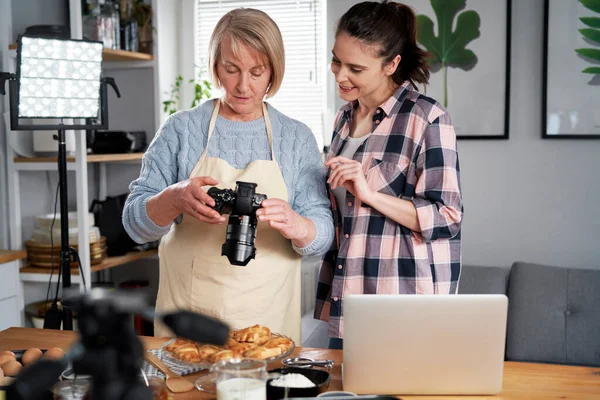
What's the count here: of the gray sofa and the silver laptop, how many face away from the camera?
1

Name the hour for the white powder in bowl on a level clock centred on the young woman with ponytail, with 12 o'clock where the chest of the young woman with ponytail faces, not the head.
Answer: The white powder in bowl is roughly at 11 o'clock from the young woman with ponytail.

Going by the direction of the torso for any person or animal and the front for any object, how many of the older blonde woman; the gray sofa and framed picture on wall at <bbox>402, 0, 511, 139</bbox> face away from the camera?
0

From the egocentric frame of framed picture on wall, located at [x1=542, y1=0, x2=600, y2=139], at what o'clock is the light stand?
The light stand is roughly at 2 o'clock from the framed picture on wall.

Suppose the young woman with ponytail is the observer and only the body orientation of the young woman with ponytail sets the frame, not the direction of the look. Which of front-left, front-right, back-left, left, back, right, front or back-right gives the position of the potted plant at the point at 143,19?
right

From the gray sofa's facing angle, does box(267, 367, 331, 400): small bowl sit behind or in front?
in front

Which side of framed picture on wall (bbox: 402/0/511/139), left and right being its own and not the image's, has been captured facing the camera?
front

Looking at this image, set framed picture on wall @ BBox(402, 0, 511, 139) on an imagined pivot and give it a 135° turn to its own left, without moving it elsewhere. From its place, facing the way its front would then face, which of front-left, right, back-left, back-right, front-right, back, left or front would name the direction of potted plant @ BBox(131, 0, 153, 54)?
back-left

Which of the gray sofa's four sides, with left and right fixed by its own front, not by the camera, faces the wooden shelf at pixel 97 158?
right

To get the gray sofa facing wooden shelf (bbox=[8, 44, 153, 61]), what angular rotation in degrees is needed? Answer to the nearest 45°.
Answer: approximately 90° to its right

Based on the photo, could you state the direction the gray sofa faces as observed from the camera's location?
facing the viewer

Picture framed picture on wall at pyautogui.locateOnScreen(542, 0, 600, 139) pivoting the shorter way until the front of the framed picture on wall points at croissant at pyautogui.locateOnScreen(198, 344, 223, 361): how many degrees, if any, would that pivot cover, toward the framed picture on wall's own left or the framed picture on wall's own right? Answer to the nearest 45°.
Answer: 0° — it already faces it

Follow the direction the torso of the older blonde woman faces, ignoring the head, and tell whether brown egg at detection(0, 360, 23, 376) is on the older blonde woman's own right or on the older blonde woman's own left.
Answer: on the older blonde woman's own right

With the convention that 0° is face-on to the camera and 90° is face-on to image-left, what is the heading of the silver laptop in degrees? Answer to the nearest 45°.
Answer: approximately 180°

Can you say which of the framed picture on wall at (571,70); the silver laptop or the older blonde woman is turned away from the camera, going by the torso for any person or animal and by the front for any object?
the silver laptop

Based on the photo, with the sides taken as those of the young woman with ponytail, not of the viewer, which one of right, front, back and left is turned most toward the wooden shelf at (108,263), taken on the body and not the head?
right

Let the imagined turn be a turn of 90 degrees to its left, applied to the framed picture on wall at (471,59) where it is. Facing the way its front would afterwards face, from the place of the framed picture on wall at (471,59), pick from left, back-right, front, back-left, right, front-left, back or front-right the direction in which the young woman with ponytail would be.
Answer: right

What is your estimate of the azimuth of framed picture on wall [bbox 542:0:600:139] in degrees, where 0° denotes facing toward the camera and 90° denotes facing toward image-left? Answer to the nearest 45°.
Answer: approximately 0°
